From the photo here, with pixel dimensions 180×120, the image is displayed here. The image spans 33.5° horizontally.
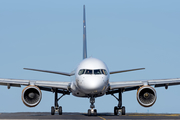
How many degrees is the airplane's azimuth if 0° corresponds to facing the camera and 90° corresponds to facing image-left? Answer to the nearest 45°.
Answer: approximately 0°
